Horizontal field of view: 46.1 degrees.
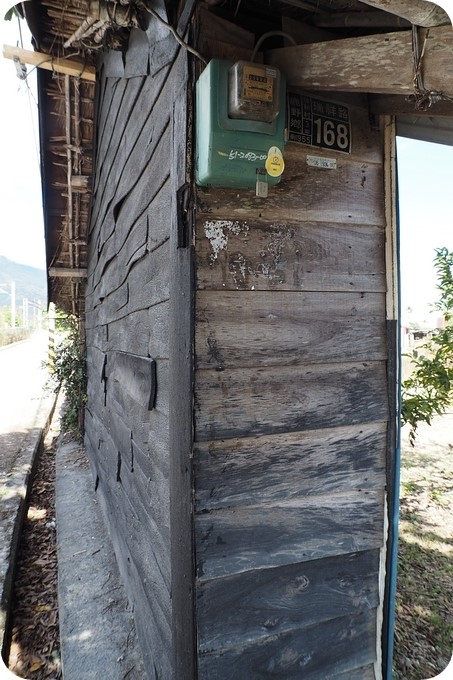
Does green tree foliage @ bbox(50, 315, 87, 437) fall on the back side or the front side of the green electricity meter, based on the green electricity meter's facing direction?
on the back side

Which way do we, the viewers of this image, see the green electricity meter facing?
facing the viewer and to the right of the viewer

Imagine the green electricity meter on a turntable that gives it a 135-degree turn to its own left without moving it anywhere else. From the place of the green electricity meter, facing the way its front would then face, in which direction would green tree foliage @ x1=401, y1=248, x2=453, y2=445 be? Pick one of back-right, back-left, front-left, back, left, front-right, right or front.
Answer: front-right
